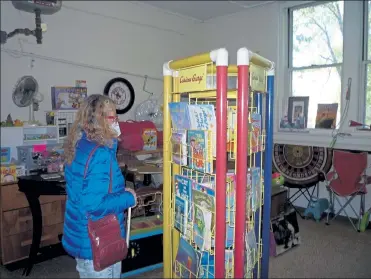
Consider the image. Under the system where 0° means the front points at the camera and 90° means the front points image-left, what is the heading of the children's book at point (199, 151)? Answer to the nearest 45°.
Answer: approximately 45°

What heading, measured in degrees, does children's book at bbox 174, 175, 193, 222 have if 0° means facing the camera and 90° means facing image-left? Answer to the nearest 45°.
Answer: approximately 45°

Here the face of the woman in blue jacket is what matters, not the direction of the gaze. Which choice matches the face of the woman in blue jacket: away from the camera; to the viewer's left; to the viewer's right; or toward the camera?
to the viewer's right

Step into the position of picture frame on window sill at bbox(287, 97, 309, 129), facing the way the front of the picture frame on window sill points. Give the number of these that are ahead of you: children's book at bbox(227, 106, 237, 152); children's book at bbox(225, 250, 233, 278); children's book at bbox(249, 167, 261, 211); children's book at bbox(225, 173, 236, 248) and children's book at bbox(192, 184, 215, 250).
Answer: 5

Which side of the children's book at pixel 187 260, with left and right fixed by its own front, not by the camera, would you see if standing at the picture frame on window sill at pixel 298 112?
back

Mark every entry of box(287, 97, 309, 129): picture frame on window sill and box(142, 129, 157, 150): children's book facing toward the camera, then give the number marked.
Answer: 2

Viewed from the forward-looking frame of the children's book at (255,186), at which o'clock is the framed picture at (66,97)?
The framed picture is roughly at 6 o'clock from the children's book.

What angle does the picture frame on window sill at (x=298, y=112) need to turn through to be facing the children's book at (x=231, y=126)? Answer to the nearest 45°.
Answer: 0° — it already faces it

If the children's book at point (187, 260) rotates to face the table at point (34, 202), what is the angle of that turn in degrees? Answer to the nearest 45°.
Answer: approximately 90° to its right

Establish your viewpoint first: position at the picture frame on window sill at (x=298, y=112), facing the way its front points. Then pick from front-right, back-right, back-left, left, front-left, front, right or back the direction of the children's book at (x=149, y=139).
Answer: front-right

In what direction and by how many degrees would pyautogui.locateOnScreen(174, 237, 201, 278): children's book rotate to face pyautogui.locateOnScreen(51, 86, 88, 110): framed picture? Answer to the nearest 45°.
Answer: approximately 90° to its right
